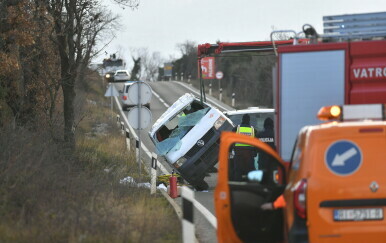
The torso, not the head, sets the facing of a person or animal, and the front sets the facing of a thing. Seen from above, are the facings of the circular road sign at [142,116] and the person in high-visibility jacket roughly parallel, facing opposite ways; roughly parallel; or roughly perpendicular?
roughly parallel

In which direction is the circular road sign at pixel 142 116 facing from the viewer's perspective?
away from the camera

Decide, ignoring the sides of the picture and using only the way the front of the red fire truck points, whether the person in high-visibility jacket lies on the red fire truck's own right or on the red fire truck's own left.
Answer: on the red fire truck's own left

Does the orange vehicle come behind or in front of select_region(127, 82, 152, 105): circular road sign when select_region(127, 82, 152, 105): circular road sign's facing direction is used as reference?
behind

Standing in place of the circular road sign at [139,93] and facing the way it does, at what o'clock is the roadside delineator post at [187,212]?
The roadside delineator post is roughly at 6 o'clock from the circular road sign.

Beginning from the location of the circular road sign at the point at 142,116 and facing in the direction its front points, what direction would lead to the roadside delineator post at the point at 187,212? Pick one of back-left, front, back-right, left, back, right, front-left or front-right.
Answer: back

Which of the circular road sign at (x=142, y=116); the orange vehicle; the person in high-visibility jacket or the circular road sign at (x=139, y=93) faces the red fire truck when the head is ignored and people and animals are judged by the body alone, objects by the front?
the orange vehicle

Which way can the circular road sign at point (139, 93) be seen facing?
away from the camera

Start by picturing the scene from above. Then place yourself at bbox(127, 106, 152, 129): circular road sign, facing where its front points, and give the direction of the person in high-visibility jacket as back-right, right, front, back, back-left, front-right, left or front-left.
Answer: back-right
